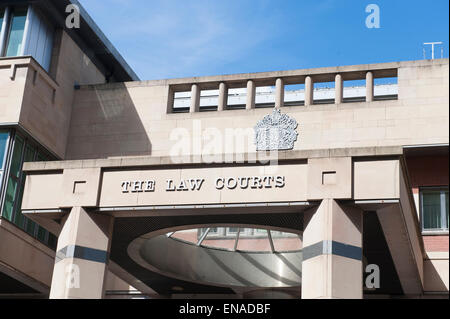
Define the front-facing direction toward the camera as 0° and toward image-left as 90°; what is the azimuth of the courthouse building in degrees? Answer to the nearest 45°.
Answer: approximately 0°
